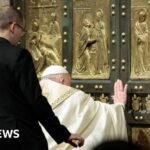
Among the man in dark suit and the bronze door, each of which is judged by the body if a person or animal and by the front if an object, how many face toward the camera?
1

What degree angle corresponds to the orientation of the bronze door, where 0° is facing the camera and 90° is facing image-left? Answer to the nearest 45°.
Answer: approximately 0°

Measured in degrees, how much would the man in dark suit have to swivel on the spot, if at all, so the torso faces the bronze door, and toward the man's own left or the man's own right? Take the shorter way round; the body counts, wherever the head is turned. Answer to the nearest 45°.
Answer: approximately 45° to the man's own left

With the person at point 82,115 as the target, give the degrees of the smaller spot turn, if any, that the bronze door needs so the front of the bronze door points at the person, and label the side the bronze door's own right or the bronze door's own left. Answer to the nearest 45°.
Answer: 0° — it already faces them

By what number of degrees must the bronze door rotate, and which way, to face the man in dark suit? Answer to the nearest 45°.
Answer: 0° — it already faces them

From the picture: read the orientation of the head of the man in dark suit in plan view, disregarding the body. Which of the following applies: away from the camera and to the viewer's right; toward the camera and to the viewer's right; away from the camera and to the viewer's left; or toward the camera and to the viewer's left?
away from the camera and to the viewer's right

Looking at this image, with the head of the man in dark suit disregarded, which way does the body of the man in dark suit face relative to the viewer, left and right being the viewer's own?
facing away from the viewer and to the right of the viewer
